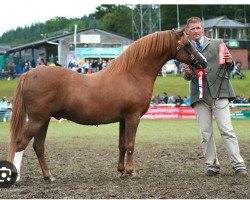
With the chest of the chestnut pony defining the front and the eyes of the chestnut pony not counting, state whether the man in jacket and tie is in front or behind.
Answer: in front

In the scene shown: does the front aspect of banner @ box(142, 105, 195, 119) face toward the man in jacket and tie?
yes

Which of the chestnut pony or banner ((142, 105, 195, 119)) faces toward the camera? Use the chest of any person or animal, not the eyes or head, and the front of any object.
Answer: the banner

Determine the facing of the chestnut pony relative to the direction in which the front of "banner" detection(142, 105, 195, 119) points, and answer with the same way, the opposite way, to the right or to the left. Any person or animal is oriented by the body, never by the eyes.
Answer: to the left

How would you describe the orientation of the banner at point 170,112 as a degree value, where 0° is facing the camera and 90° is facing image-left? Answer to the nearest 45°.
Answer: approximately 0°

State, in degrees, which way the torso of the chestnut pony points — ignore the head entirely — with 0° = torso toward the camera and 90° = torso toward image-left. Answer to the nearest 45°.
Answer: approximately 270°

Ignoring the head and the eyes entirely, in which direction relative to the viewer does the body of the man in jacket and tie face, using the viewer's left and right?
facing the viewer

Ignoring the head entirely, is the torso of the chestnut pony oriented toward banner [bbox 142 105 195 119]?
no

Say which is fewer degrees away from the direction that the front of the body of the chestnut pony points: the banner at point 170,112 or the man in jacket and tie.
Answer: the man in jacket and tie

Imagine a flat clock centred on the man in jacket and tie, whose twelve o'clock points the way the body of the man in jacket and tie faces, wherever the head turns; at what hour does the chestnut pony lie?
The chestnut pony is roughly at 2 o'clock from the man in jacket and tie.

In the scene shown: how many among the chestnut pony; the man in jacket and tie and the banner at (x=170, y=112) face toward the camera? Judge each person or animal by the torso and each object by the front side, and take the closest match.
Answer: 2

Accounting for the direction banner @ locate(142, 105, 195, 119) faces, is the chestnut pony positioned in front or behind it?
in front

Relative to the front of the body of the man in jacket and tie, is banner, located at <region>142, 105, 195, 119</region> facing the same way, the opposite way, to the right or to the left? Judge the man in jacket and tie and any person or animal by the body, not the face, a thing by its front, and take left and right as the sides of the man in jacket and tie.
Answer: the same way
